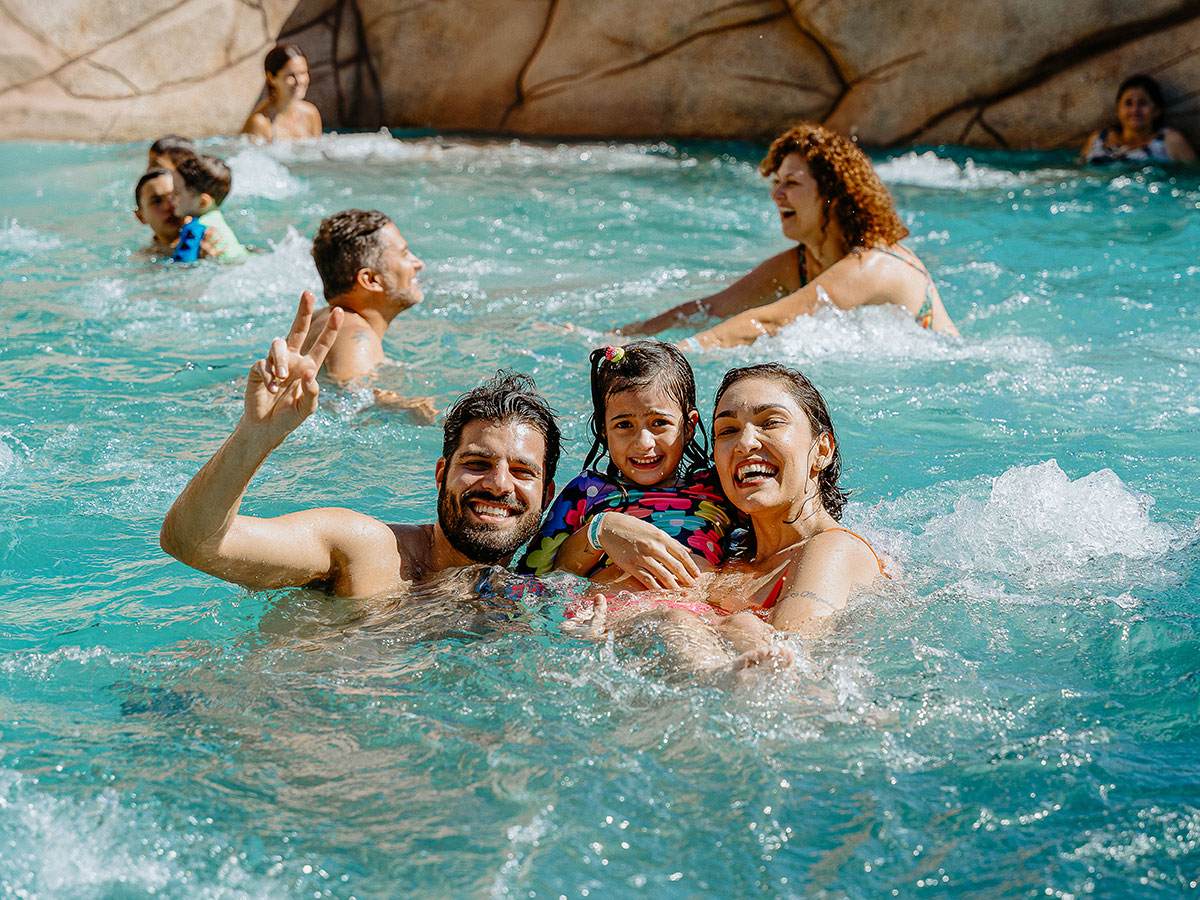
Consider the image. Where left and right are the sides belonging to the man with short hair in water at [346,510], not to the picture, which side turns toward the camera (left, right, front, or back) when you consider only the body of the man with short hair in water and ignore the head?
front

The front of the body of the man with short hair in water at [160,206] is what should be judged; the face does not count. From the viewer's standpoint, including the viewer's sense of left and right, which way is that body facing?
facing the viewer and to the right of the viewer

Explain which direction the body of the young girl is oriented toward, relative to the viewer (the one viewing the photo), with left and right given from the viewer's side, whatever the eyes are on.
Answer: facing the viewer

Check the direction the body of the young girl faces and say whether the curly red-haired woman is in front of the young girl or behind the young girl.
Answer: behind

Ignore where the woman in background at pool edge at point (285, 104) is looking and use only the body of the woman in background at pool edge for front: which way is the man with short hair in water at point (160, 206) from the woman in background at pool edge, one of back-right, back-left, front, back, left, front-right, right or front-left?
front-right

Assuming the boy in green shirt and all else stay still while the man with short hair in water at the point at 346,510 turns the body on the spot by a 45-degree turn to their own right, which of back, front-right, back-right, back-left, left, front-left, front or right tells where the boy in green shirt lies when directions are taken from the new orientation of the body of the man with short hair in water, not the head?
back-right

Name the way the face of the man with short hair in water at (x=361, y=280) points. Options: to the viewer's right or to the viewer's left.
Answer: to the viewer's right

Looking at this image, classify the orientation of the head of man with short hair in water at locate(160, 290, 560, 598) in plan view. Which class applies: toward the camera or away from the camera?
toward the camera

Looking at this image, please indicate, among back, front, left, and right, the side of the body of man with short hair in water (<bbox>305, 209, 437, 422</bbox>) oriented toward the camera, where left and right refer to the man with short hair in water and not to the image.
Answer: right

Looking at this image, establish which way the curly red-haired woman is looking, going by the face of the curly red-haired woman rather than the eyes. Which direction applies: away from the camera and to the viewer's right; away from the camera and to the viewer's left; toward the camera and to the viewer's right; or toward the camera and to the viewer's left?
toward the camera and to the viewer's left

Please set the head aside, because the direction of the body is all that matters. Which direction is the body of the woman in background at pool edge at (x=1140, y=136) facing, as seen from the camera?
toward the camera

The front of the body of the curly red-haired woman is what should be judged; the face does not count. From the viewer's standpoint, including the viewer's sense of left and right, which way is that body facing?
facing to the left of the viewer

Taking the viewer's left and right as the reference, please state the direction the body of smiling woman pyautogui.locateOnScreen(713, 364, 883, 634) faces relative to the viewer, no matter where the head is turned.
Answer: facing the viewer and to the left of the viewer

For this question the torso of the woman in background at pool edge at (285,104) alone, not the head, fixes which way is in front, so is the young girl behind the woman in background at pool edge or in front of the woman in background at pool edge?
in front

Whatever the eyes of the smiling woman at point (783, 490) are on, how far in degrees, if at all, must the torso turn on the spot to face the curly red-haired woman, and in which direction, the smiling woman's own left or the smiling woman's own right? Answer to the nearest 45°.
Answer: approximately 135° to the smiling woman's own right

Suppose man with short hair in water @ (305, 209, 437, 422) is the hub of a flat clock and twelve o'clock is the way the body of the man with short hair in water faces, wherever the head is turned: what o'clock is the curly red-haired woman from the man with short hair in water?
The curly red-haired woman is roughly at 12 o'clock from the man with short hair in water.

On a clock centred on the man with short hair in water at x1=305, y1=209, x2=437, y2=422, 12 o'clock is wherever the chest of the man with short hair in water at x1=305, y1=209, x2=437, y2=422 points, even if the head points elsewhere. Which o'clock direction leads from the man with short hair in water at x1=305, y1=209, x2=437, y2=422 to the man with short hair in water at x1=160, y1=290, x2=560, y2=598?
the man with short hair in water at x1=160, y1=290, x2=560, y2=598 is roughly at 3 o'clock from the man with short hair in water at x1=305, y1=209, x2=437, y2=422.

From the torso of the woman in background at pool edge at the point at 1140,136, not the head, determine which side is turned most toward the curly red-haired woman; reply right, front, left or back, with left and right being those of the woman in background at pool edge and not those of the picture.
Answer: front

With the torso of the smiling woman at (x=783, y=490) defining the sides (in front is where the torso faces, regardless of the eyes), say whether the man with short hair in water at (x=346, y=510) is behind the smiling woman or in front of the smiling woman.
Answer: in front
